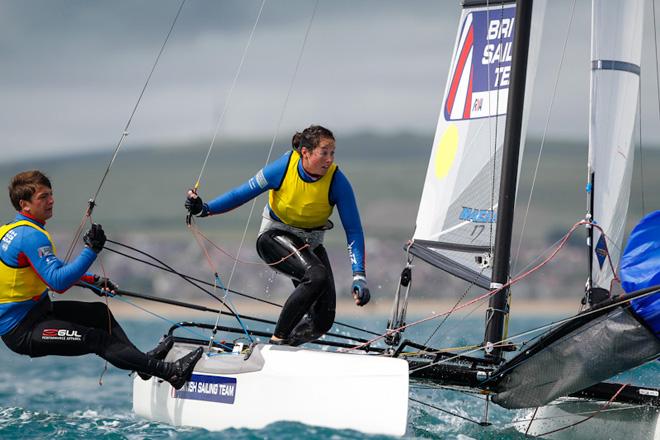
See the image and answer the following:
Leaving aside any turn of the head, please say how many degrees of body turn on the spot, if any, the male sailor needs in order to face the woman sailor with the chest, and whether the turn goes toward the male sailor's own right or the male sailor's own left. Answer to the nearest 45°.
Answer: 0° — they already face them

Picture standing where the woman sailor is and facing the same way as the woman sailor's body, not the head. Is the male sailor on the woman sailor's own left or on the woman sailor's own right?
on the woman sailor's own right

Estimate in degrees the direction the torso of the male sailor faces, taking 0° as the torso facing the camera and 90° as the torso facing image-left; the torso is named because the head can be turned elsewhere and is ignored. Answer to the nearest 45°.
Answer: approximately 270°
